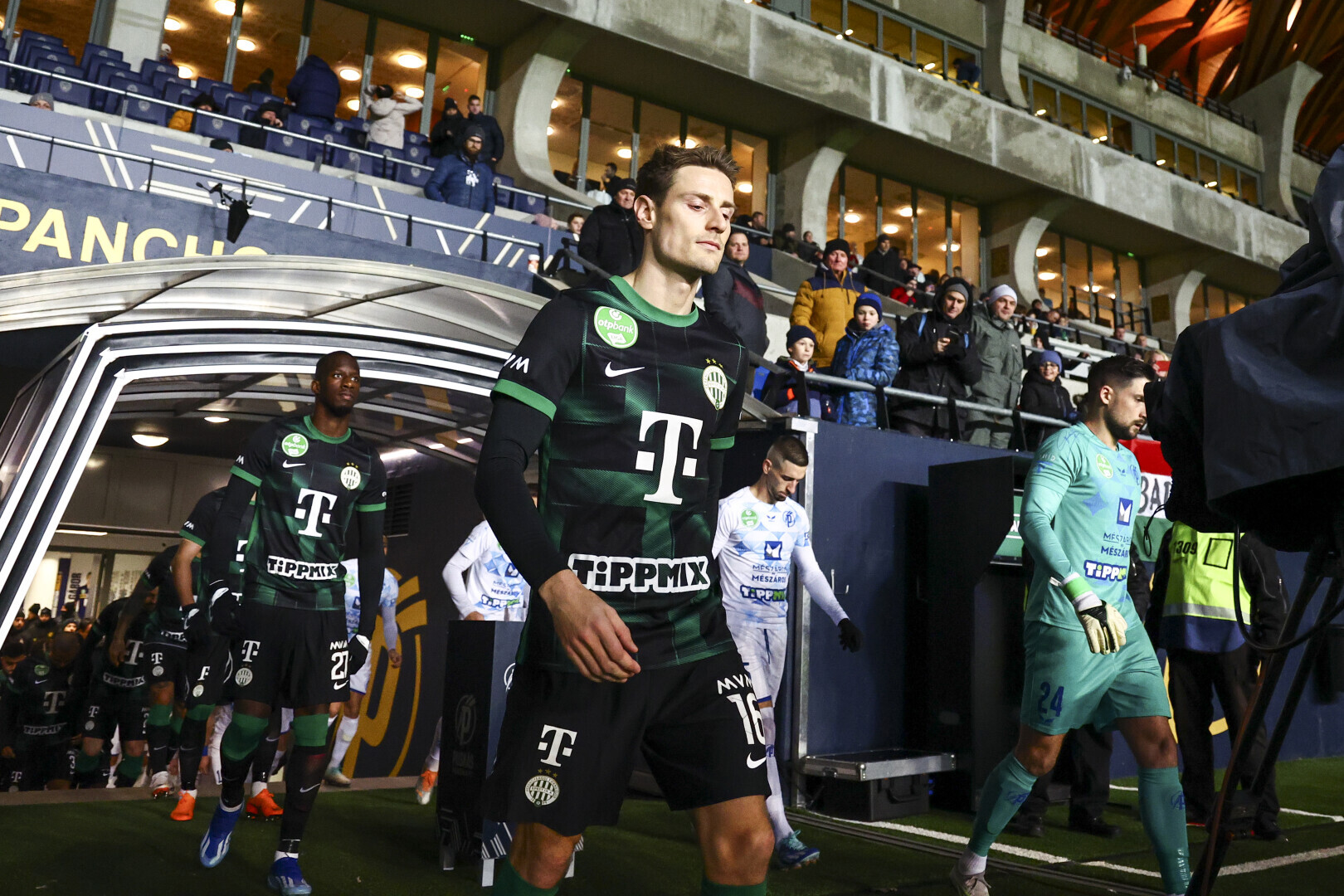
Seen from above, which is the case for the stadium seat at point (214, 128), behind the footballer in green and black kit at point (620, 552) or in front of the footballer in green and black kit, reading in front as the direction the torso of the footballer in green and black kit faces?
behind

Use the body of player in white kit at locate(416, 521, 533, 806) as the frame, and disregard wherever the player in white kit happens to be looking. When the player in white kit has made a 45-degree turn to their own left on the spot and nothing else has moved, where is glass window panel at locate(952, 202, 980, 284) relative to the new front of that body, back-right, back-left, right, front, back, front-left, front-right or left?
front-left

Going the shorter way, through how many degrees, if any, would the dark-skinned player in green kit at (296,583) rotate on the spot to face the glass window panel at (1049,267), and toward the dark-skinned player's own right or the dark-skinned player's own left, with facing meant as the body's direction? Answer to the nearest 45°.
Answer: approximately 135° to the dark-skinned player's own left

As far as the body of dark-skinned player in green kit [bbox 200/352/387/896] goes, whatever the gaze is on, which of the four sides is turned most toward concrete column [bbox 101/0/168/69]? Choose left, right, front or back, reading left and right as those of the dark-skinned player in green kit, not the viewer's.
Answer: back

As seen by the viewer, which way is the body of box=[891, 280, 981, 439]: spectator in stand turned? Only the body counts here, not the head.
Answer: toward the camera

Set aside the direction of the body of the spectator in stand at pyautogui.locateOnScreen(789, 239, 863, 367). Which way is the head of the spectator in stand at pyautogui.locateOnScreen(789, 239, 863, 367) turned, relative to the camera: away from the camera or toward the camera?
toward the camera

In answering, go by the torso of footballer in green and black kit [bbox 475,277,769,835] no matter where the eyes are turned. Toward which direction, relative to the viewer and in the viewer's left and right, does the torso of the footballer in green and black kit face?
facing the viewer and to the right of the viewer

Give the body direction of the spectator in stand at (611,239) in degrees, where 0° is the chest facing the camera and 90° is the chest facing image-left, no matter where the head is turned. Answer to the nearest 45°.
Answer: approximately 315°

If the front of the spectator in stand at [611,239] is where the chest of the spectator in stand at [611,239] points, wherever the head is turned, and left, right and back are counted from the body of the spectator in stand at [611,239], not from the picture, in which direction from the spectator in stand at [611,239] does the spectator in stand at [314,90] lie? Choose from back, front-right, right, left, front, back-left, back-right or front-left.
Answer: back

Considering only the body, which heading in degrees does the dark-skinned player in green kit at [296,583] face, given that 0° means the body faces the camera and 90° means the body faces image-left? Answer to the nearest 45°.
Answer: approximately 0°

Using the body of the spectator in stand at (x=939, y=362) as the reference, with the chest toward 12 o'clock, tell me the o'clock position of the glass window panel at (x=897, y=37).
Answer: The glass window panel is roughly at 6 o'clock from the spectator in stand.

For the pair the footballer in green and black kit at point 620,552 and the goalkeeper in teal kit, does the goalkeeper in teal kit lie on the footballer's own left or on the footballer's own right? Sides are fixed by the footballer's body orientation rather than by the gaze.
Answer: on the footballer's own left

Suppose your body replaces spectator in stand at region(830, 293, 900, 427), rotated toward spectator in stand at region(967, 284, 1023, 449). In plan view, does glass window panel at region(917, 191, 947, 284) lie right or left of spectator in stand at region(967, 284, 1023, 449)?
left

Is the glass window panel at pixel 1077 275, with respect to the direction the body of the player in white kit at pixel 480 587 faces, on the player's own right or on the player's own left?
on the player's own left

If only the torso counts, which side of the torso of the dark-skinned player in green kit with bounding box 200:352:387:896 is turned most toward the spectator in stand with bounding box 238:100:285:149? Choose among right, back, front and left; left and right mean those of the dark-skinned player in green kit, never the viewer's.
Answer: back

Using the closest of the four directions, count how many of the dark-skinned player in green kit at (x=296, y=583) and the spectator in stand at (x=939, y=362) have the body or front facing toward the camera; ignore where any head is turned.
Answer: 2

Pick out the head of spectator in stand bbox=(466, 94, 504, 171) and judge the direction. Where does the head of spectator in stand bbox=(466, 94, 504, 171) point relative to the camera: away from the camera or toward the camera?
toward the camera

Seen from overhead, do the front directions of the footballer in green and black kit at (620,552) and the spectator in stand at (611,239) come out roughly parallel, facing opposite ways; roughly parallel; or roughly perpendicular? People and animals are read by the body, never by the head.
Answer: roughly parallel

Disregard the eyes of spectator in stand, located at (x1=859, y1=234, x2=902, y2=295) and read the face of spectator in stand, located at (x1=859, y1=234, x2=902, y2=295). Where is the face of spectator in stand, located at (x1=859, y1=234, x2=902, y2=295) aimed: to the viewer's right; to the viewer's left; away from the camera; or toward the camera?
toward the camera
